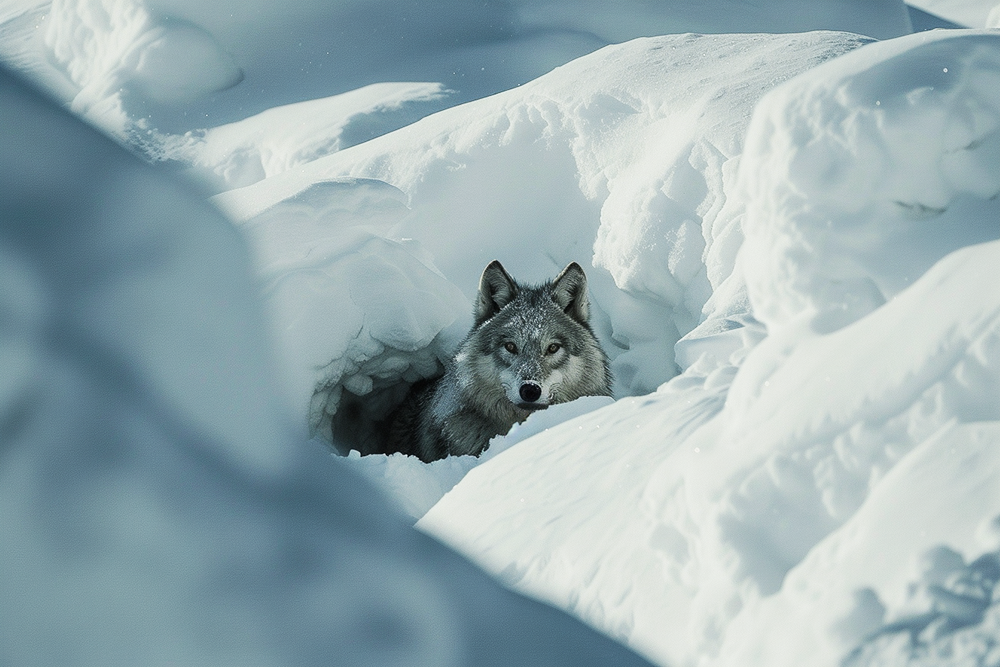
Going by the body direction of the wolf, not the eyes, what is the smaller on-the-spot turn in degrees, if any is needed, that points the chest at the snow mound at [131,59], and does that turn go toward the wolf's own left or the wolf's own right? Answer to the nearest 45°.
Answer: approximately 180°

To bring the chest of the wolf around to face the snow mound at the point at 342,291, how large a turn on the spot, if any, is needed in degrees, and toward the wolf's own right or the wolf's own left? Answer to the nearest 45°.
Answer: approximately 135° to the wolf's own right

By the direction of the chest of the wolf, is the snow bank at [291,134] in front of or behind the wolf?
behind

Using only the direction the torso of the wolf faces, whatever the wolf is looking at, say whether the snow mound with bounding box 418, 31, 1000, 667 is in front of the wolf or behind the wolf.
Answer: in front

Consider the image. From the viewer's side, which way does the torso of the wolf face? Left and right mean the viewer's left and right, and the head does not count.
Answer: facing the viewer and to the right of the viewer
